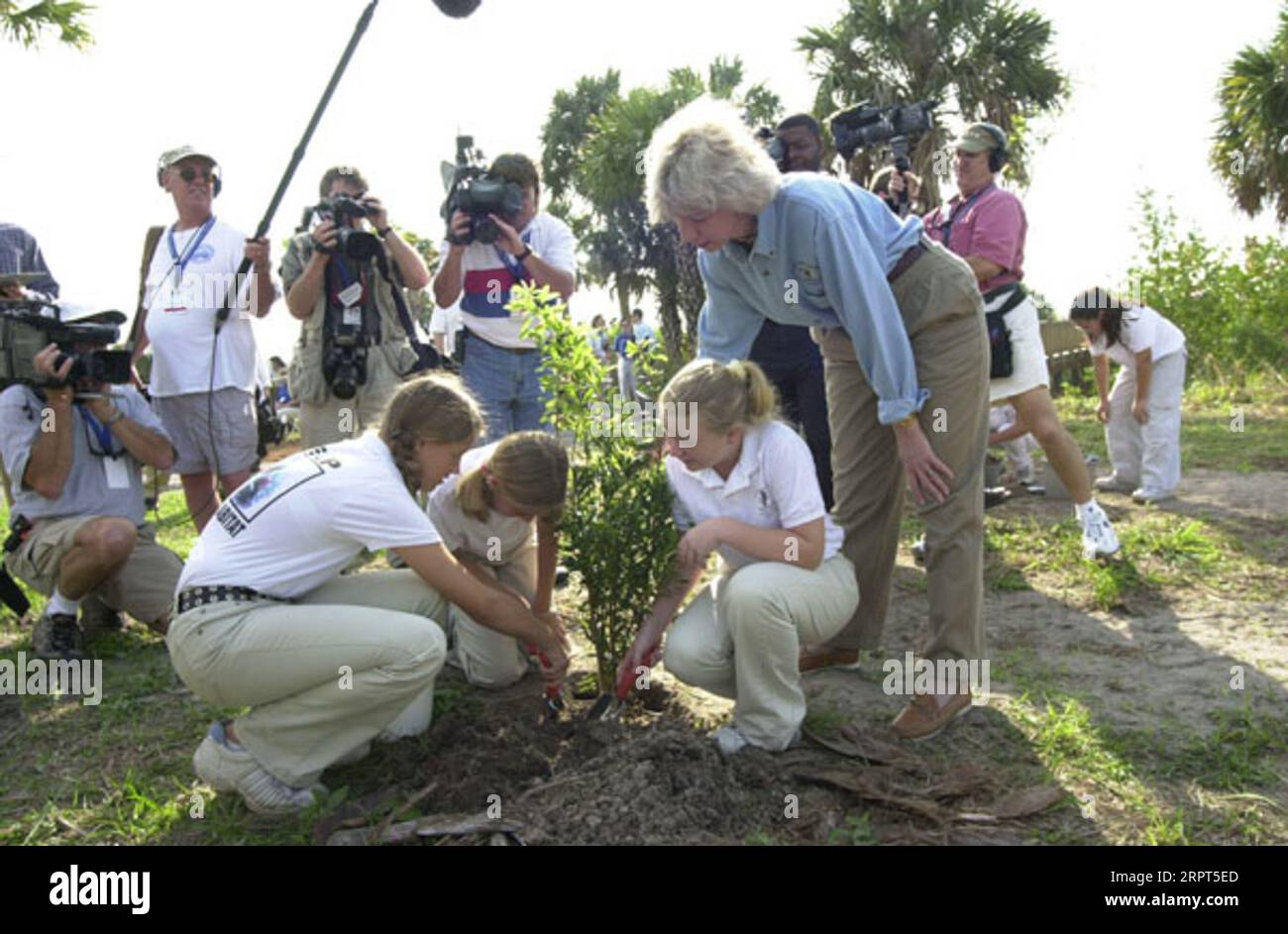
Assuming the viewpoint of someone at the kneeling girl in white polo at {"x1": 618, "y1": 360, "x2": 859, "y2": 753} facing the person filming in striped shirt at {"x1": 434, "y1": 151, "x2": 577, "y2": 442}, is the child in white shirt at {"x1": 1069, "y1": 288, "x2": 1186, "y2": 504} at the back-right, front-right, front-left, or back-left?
front-right

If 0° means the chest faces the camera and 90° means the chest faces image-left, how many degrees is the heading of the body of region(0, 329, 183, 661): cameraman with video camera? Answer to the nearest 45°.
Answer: approximately 315°

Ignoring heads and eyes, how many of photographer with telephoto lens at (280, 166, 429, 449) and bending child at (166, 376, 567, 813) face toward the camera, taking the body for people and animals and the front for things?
1

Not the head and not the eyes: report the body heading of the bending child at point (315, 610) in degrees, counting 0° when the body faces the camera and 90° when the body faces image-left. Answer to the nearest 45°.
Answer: approximately 270°

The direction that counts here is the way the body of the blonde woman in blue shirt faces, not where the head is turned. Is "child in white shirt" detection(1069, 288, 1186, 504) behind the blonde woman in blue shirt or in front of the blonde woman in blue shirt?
behind

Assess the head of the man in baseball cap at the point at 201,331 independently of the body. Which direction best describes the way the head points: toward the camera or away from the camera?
toward the camera

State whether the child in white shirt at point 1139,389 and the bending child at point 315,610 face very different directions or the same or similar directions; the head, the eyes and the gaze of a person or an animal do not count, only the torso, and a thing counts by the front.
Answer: very different directions

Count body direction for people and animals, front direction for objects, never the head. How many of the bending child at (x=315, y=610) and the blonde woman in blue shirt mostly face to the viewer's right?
1

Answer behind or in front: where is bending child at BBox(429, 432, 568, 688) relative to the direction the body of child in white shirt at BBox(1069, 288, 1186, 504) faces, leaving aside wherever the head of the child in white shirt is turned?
in front

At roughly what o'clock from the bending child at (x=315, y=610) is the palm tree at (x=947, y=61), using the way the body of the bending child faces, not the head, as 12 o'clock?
The palm tree is roughly at 10 o'clock from the bending child.

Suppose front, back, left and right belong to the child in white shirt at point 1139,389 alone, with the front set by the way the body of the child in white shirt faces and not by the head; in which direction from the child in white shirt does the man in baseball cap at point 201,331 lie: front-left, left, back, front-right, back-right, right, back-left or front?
front

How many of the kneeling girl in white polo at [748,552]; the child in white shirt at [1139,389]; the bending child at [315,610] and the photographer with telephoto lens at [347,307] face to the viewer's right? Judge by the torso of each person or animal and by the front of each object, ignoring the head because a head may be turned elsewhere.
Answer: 1

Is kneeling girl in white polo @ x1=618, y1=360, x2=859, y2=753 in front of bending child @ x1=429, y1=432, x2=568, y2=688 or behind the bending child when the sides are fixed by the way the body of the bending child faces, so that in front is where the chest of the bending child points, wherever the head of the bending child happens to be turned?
in front

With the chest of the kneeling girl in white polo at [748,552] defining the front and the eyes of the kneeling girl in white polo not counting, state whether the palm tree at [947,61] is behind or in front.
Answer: behind

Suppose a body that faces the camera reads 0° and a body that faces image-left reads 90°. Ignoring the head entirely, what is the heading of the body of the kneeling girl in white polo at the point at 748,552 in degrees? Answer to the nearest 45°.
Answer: approximately 45°

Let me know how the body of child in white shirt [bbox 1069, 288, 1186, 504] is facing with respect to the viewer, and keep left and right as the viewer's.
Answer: facing the viewer and to the left of the viewer

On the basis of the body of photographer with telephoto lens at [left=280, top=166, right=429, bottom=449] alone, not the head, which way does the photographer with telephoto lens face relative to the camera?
toward the camera
